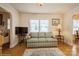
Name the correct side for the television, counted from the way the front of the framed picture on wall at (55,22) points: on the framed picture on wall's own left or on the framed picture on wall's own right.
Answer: on the framed picture on wall's own right

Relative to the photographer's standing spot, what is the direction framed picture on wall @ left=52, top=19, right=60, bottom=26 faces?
facing the viewer
